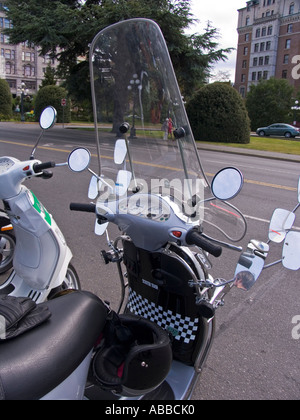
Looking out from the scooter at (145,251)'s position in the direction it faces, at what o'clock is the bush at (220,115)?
The bush is roughly at 11 o'clock from the scooter.

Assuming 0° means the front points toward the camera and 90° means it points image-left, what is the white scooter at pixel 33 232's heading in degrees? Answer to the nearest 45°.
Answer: approximately 225°

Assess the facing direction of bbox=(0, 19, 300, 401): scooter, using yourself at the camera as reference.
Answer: facing away from the viewer and to the right of the viewer

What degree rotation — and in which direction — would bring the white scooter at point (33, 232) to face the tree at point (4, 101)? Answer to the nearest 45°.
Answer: approximately 45° to its left

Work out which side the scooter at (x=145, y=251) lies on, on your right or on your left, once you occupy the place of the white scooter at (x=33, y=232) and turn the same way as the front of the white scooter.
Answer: on your right

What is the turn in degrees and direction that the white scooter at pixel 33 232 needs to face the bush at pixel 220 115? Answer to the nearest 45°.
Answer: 0° — it already faces it

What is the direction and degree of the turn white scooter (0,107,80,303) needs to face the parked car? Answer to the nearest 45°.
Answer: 0° — it already faces it

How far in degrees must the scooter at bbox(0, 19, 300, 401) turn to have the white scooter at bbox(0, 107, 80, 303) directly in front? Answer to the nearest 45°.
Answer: approximately 90° to its left

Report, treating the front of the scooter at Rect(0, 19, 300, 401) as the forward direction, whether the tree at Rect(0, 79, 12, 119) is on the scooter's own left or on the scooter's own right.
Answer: on the scooter's own left
